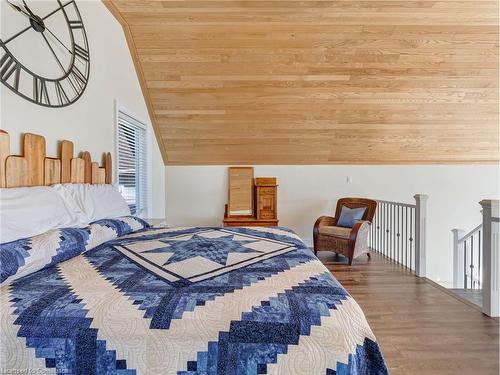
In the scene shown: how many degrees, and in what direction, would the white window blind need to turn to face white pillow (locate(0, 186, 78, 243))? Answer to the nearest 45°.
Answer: approximately 45° to its right

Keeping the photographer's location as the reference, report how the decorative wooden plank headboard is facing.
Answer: facing the viewer and to the right of the viewer

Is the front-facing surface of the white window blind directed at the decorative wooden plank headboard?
no

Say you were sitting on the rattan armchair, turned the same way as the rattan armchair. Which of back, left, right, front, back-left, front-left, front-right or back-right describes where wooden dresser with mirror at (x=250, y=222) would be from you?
front-right

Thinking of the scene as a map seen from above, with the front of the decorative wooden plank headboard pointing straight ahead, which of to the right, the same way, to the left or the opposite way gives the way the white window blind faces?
the same way

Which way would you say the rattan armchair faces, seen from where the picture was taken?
facing the viewer and to the left of the viewer

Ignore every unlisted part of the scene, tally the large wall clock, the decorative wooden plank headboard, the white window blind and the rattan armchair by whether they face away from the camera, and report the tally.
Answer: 0

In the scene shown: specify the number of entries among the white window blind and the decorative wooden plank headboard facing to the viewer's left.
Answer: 0

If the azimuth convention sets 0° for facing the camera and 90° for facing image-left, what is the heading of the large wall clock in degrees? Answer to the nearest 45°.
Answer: approximately 315°

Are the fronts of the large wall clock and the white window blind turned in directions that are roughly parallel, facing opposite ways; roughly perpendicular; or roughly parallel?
roughly parallel

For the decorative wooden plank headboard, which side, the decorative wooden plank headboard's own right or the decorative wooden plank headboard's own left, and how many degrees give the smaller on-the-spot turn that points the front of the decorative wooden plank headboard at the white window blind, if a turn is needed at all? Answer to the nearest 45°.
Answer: approximately 90° to the decorative wooden plank headboard's own left

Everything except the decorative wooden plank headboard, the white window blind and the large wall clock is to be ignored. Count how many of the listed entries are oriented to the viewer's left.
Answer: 0

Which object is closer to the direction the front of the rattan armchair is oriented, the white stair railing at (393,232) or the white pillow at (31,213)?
the white pillow

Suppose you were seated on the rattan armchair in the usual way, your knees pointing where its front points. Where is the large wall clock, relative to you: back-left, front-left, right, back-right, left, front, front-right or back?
front

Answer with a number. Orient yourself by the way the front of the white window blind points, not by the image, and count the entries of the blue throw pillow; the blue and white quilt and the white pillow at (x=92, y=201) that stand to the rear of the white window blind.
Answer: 0
